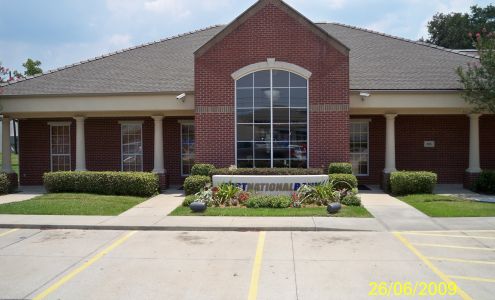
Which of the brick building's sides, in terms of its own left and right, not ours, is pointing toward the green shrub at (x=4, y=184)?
right

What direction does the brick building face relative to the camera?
toward the camera

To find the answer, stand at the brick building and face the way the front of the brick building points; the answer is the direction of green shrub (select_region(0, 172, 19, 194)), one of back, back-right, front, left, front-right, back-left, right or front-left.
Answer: right

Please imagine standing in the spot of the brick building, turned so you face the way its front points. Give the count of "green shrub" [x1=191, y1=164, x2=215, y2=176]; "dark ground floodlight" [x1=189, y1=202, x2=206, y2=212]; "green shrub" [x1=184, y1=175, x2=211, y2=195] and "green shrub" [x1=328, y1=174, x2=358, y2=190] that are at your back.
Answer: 0

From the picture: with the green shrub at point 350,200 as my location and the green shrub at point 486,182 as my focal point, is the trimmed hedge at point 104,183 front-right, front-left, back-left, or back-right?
back-left

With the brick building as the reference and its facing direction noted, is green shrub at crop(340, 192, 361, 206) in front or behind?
in front

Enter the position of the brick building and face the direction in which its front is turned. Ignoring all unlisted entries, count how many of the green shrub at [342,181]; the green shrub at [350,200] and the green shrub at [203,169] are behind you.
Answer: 0

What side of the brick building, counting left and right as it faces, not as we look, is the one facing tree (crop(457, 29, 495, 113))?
left

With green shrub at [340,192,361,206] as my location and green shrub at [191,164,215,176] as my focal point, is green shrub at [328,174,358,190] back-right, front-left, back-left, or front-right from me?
front-right

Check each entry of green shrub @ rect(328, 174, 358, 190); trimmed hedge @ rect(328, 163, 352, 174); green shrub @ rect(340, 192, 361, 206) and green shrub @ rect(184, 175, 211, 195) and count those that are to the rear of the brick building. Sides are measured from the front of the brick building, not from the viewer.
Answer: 0

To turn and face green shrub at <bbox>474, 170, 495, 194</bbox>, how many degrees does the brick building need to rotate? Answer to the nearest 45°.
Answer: approximately 90° to its left

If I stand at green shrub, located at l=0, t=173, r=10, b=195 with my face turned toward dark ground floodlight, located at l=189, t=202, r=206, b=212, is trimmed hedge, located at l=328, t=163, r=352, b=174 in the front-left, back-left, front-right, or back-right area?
front-left

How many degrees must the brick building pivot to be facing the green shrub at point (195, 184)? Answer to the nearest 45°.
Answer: approximately 45° to its right
